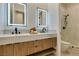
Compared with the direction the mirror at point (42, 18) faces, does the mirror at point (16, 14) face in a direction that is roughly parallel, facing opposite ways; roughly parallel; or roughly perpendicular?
roughly parallel

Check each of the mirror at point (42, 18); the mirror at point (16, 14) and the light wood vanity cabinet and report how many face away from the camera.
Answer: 0

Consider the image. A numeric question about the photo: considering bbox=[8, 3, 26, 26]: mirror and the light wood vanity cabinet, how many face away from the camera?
0

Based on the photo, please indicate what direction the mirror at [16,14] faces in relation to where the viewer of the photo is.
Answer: facing the viewer and to the right of the viewer

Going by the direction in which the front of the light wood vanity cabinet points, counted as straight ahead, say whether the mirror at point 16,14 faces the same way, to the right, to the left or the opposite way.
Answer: the same way

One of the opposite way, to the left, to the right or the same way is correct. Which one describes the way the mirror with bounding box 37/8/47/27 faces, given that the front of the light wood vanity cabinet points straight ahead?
the same way
